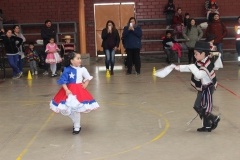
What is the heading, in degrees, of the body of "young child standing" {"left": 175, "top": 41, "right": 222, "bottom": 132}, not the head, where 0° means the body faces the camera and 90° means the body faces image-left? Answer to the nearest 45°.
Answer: approximately 90°

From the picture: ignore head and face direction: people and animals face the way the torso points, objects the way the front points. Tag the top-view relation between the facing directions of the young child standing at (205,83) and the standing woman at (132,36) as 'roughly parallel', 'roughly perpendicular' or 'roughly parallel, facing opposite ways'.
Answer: roughly perpendicular

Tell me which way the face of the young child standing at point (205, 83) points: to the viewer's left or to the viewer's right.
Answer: to the viewer's left

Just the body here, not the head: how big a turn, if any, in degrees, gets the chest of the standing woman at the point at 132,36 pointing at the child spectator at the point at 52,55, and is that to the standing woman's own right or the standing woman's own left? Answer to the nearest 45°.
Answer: approximately 90° to the standing woman's own right

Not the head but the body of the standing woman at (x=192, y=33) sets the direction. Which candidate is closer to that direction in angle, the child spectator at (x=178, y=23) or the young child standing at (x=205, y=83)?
the young child standing

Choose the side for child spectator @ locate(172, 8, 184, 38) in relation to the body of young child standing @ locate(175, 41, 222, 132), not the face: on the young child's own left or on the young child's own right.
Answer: on the young child's own right

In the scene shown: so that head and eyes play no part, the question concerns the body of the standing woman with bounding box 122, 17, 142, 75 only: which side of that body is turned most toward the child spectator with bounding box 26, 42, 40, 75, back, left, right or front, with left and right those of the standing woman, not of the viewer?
right

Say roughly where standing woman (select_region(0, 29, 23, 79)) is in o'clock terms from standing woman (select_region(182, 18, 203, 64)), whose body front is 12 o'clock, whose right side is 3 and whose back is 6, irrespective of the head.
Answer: standing woman (select_region(0, 29, 23, 79)) is roughly at 2 o'clock from standing woman (select_region(182, 18, 203, 64)).

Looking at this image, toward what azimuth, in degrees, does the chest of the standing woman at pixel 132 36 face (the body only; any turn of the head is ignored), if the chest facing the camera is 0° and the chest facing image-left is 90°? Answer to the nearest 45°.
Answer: approximately 0°
